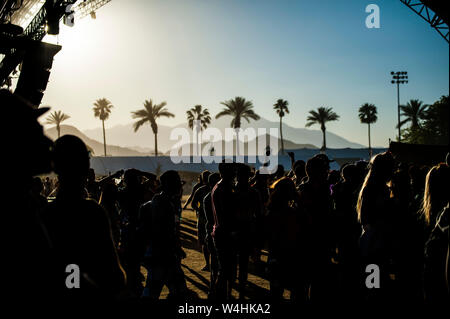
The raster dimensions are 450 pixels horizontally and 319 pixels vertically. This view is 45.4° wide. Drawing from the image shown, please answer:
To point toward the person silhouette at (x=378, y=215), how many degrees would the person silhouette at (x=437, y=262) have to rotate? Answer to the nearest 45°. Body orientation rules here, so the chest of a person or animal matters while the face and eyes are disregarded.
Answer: approximately 90° to its left

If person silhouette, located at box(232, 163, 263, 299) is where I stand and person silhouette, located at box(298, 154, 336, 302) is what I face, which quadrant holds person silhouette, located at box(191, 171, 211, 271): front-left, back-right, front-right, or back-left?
back-left

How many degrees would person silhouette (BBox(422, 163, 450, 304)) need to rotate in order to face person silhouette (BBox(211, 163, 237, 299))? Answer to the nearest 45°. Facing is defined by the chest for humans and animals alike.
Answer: approximately 135° to its left

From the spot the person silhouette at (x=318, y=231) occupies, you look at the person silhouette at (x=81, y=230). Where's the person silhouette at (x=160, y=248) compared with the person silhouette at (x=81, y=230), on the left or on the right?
right
